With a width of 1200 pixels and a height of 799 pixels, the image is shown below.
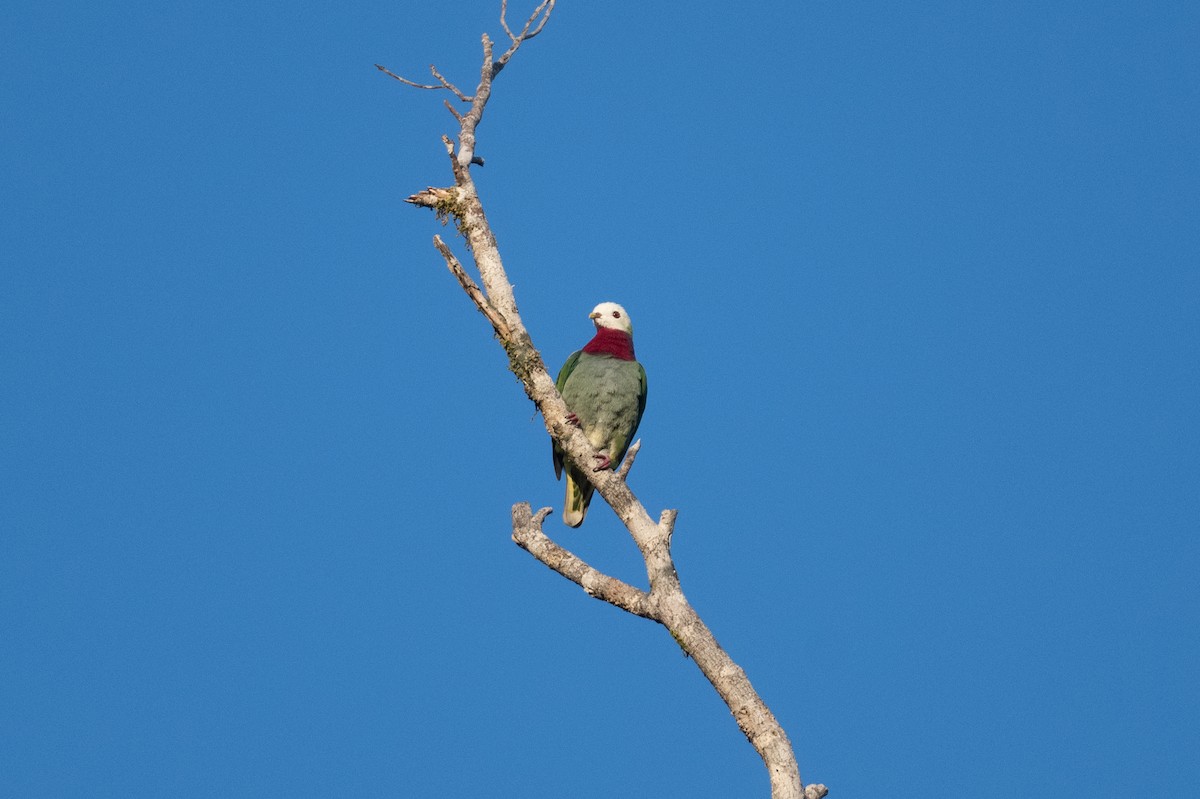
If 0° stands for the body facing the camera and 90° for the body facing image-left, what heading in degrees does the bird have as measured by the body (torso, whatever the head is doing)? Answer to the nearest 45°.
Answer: approximately 0°
